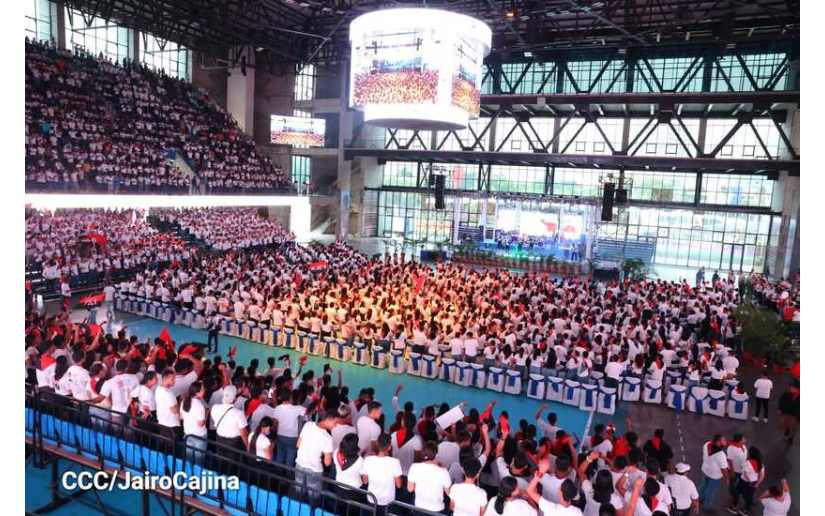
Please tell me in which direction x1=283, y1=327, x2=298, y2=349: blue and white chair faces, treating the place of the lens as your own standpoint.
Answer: facing away from the viewer and to the right of the viewer

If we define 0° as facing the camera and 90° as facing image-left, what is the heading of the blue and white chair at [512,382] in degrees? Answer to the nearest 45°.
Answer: approximately 180°

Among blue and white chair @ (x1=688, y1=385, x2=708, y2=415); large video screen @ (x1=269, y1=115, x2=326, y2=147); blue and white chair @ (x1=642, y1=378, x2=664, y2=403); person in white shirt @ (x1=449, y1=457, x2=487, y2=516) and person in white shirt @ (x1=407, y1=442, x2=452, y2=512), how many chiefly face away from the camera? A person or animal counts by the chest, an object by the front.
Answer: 4

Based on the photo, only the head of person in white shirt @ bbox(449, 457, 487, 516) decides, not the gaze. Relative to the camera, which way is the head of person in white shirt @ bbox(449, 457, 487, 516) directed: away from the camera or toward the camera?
away from the camera

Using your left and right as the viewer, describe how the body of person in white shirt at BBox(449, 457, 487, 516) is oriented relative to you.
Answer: facing away from the viewer

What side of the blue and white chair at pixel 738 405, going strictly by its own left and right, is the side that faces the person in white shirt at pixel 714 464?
back

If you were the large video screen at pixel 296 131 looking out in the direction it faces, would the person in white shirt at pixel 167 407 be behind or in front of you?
in front

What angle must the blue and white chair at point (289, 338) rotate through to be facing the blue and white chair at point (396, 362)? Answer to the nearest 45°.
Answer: approximately 90° to its right

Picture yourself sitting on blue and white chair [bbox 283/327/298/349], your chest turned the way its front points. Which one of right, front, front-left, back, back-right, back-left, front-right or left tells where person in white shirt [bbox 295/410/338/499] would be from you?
back-right

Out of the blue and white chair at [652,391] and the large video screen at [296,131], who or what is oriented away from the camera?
the blue and white chair

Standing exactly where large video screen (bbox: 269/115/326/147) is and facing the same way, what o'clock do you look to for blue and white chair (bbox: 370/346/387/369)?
The blue and white chair is roughly at 12 o'clock from the large video screen.

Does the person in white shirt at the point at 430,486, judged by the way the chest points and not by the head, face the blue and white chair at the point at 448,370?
yes

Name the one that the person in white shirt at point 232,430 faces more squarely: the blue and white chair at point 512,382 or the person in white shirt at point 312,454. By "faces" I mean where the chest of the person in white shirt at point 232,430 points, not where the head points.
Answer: the blue and white chair

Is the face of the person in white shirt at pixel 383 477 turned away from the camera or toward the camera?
away from the camera
